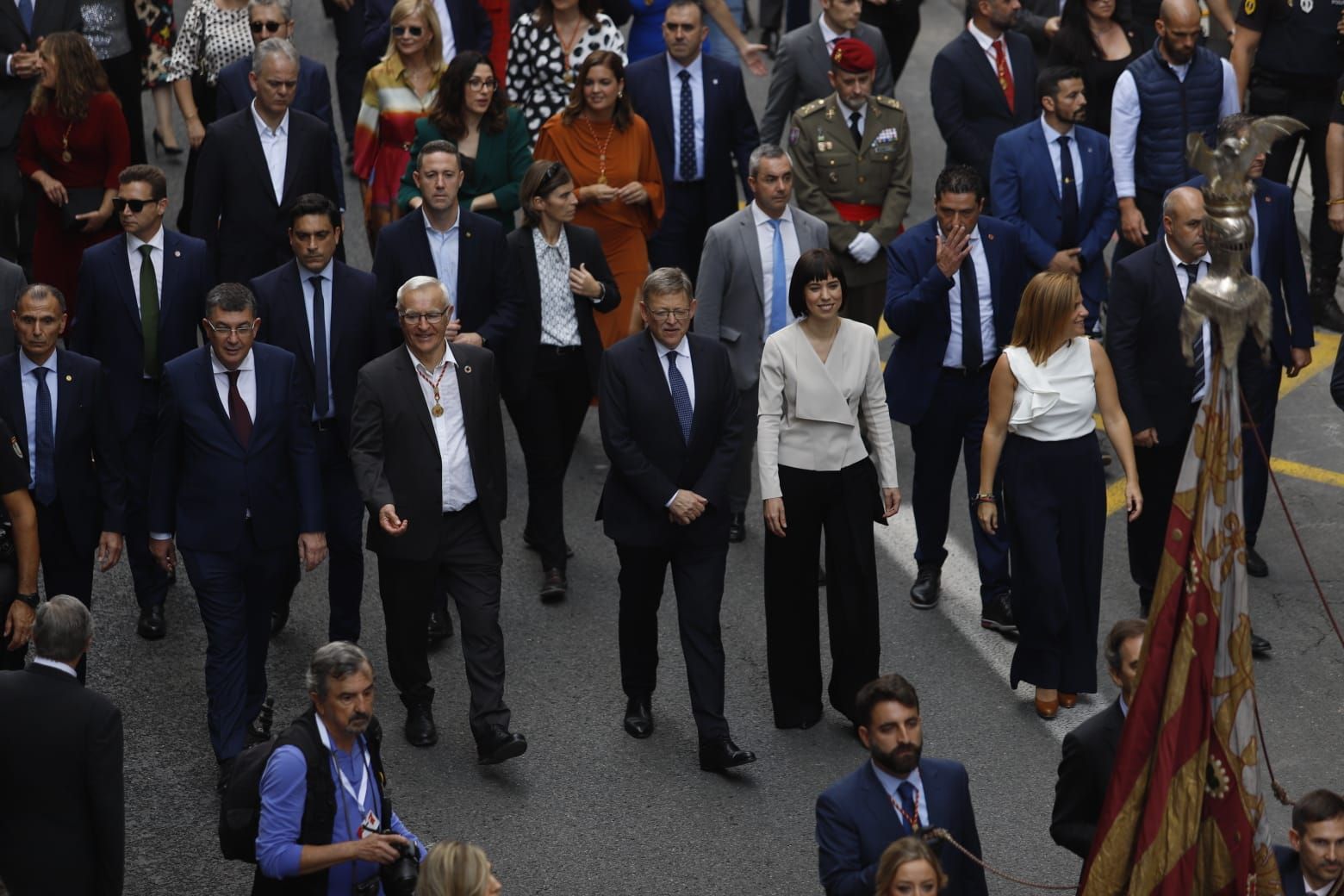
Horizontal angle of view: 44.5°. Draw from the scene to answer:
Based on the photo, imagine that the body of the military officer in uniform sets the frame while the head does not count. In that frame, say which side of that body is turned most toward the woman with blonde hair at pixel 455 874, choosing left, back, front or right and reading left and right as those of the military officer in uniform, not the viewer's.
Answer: front

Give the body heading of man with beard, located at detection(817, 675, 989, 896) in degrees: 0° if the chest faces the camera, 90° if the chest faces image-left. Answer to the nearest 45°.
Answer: approximately 315°

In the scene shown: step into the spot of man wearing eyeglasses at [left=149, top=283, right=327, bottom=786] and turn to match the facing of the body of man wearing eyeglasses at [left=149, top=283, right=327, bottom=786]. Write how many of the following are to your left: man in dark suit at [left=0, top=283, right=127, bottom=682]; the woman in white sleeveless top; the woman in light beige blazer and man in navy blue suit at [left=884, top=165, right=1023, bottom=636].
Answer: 3

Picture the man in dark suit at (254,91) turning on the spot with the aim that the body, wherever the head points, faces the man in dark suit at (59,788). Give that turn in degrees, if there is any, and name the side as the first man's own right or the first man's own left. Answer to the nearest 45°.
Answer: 0° — they already face them

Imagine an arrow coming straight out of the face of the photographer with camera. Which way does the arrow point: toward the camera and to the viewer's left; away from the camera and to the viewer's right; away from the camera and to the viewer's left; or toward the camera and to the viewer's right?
toward the camera and to the viewer's right

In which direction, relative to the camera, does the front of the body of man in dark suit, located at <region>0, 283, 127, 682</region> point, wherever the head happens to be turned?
toward the camera

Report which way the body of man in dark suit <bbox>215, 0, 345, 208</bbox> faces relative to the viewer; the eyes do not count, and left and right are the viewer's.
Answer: facing the viewer

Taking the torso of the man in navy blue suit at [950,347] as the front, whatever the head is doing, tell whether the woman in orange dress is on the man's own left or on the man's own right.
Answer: on the man's own right

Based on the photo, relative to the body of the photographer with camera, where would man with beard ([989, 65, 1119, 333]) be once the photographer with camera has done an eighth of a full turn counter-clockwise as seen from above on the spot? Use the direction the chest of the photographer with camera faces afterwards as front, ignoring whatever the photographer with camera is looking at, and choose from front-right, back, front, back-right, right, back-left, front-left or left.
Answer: front-left

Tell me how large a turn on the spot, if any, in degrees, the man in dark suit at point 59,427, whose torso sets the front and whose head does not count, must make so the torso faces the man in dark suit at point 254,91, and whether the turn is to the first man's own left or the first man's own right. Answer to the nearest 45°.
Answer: approximately 135° to the first man's own left

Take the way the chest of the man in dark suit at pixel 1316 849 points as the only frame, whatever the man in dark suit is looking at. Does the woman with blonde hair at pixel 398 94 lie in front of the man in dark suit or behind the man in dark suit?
behind

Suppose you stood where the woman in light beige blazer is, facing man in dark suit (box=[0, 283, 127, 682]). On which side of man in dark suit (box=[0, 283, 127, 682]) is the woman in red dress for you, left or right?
right

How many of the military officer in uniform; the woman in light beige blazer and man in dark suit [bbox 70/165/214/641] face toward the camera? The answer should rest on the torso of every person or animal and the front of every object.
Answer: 3

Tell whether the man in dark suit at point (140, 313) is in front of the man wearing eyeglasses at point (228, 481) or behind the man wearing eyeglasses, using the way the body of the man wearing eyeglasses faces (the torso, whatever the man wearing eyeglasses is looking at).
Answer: behind
